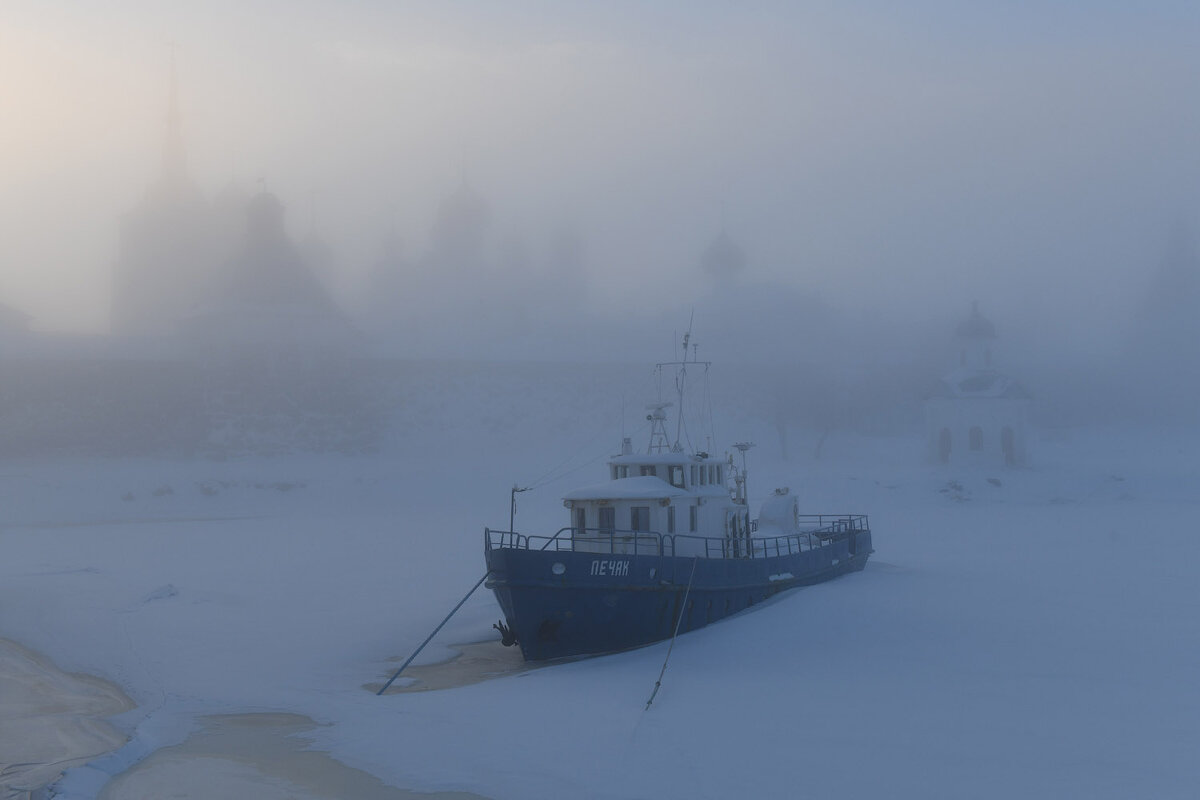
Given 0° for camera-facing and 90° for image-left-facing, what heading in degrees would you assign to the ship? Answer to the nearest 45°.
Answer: approximately 45°
